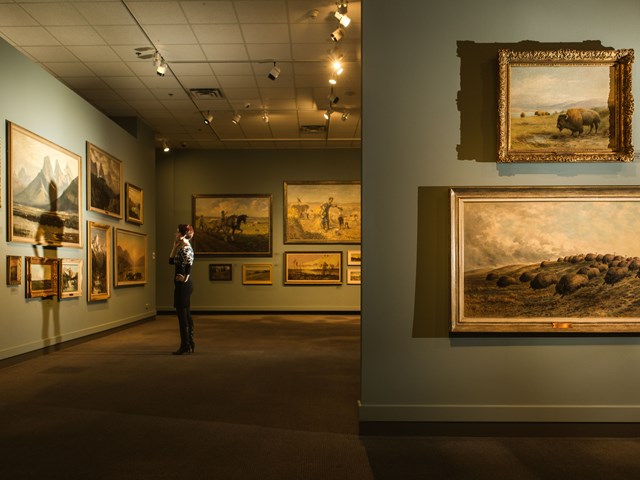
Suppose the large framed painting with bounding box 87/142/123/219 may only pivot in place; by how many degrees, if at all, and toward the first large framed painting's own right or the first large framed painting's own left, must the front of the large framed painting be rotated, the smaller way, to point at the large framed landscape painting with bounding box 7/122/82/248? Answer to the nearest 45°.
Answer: approximately 45° to the first large framed painting's own right

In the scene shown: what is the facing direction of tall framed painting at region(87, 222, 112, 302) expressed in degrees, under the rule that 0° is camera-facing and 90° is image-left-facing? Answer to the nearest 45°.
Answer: approximately 315°

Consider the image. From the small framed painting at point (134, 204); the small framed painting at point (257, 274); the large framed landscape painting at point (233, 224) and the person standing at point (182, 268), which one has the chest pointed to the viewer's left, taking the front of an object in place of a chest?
the person standing

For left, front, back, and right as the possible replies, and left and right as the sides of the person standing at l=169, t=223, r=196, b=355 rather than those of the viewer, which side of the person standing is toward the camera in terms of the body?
left

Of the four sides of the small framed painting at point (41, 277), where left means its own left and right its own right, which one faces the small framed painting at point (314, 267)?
left

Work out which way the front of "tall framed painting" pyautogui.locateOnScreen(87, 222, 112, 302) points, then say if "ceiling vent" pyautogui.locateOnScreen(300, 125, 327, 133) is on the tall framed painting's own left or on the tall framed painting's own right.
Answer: on the tall framed painting's own left

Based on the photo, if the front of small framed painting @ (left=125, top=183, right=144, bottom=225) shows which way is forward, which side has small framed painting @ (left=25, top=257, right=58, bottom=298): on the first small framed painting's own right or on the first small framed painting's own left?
on the first small framed painting's own right

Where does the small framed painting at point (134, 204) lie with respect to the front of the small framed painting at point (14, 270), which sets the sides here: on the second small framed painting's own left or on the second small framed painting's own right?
on the second small framed painting's own left

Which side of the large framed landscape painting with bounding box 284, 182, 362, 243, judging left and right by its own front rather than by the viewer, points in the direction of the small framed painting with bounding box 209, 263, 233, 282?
right

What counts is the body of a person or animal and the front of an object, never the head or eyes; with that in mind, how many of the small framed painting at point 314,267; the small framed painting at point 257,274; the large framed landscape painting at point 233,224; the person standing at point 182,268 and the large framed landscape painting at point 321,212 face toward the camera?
4

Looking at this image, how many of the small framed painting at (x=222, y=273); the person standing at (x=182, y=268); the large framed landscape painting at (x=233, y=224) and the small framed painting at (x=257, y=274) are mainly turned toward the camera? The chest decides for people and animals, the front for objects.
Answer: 3

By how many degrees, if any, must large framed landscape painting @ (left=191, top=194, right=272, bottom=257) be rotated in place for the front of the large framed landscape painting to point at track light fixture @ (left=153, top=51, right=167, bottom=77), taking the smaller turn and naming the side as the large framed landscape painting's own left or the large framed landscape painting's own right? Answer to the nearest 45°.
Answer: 0° — it already faces it

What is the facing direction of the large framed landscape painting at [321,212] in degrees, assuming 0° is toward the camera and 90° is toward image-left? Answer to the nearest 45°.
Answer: approximately 0°
